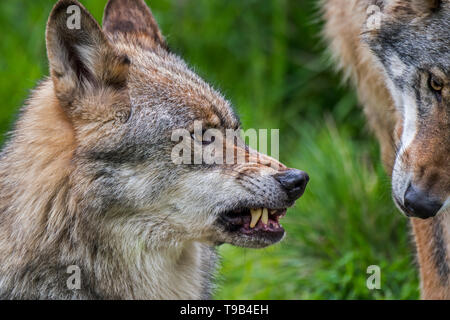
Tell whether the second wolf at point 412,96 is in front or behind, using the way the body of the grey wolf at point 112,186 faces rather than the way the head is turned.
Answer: in front

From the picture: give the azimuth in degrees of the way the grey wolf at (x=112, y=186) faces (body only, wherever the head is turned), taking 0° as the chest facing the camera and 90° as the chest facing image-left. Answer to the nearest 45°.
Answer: approximately 270°
